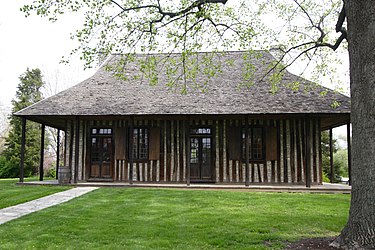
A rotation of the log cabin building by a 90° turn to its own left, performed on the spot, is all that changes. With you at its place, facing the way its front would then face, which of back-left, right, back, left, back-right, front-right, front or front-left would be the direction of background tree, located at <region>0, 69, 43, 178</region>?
back-left

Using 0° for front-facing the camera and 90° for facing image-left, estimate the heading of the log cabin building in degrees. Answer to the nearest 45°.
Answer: approximately 0°
